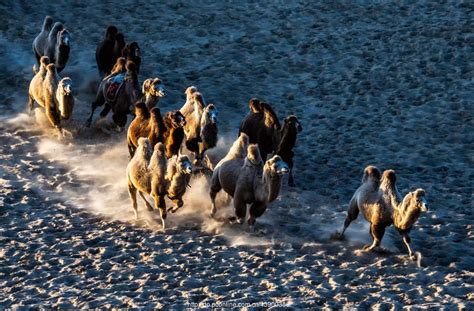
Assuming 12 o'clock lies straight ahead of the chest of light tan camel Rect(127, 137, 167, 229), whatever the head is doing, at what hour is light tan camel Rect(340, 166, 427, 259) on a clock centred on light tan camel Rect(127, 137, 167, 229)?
light tan camel Rect(340, 166, 427, 259) is roughly at 11 o'clock from light tan camel Rect(127, 137, 167, 229).

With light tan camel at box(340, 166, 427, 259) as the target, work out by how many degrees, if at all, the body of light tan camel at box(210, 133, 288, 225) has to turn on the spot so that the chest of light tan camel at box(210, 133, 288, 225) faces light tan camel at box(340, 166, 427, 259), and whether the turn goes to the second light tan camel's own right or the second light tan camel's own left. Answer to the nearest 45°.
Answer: approximately 45° to the second light tan camel's own left

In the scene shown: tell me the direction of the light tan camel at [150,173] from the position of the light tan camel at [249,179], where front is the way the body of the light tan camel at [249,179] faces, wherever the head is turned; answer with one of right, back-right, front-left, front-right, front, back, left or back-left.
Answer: back-right

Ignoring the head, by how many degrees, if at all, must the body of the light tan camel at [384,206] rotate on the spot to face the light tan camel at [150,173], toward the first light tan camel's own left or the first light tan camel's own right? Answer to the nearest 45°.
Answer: approximately 135° to the first light tan camel's own right

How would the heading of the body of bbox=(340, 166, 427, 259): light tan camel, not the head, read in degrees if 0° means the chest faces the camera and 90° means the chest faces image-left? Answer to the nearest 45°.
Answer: approximately 315°
